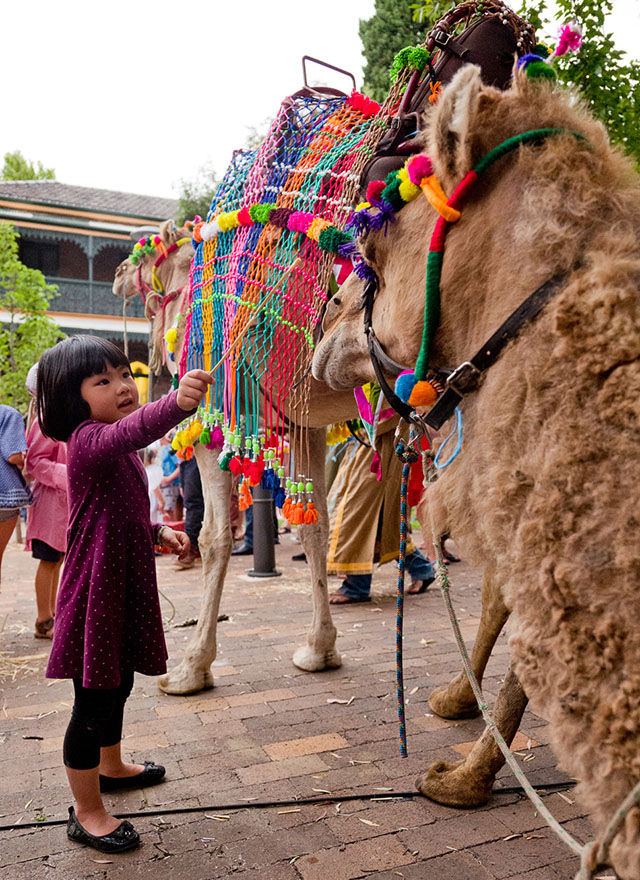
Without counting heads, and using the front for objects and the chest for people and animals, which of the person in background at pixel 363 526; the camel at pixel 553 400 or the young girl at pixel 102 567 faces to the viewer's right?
the young girl

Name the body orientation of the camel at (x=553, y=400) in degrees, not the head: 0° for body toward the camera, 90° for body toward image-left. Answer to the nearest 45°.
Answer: approximately 90°

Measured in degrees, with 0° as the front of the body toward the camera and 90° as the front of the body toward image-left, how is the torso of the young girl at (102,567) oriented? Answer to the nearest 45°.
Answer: approximately 270°

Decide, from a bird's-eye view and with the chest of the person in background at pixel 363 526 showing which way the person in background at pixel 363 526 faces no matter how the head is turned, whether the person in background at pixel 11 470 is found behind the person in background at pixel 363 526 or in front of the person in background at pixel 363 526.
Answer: in front

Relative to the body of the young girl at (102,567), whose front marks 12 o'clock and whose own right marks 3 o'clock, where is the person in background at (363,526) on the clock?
The person in background is roughly at 10 o'clock from the young girl.

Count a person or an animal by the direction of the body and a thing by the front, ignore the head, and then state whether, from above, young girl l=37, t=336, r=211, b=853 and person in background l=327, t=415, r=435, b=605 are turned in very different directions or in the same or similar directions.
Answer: very different directions

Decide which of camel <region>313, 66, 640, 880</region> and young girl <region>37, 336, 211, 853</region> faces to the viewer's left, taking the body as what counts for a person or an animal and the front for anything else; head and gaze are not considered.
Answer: the camel
